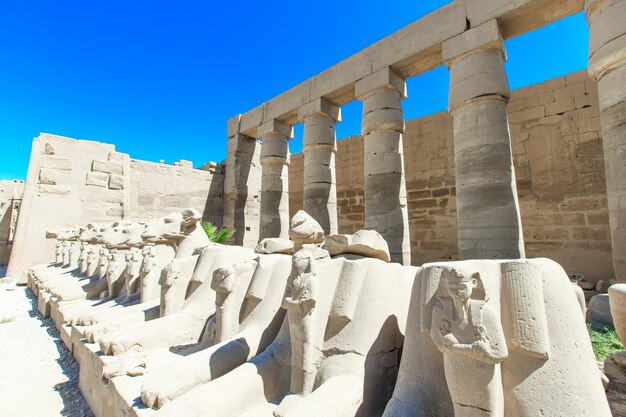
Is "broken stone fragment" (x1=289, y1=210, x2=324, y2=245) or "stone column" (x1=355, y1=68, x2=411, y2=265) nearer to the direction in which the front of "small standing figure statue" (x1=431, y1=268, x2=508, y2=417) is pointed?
the broken stone fragment

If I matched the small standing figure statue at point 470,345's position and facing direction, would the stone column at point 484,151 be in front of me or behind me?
behind

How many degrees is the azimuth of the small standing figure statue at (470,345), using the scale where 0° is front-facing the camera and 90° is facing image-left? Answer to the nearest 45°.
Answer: approximately 45°

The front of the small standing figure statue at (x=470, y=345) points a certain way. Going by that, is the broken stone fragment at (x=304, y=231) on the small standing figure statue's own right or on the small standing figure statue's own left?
on the small standing figure statue's own right

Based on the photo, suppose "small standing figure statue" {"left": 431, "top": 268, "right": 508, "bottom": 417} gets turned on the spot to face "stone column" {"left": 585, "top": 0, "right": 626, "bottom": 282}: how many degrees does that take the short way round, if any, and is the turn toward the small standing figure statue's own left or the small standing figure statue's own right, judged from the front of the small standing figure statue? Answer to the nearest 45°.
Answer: approximately 180°

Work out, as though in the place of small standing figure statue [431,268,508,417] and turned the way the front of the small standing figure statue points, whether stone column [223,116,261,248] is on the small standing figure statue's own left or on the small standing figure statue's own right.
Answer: on the small standing figure statue's own right

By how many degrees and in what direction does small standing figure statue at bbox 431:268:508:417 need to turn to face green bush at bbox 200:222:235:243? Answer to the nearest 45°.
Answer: approximately 90° to its right

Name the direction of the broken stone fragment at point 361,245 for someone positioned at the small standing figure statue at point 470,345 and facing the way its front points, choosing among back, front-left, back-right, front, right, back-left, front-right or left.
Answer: right

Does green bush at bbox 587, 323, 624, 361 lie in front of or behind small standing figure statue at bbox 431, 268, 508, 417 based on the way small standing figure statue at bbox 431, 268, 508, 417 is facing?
behind
